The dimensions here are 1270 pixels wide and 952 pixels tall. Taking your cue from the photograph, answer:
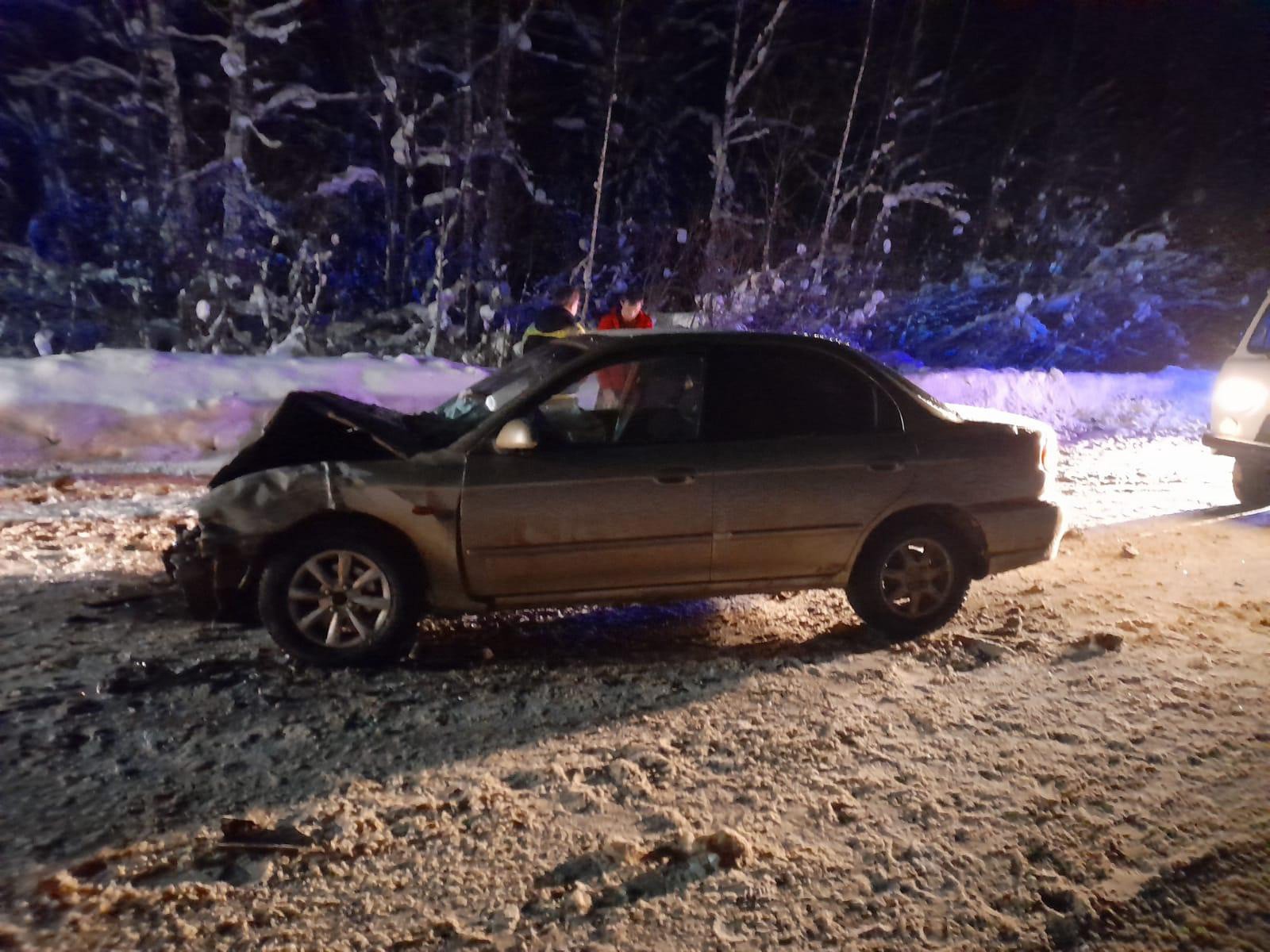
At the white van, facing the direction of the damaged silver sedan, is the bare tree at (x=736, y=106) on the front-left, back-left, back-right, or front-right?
back-right

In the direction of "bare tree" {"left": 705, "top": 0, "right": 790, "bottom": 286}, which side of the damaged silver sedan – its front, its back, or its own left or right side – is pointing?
right

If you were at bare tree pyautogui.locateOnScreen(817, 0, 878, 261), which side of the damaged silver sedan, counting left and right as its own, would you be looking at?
right

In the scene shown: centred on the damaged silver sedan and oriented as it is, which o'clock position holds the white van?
The white van is roughly at 5 o'clock from the damaged silver sedan.

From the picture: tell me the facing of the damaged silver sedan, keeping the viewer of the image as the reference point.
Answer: facing to the left of the viewer
